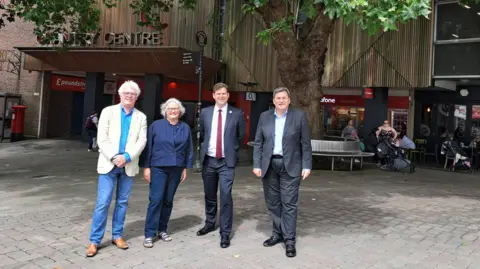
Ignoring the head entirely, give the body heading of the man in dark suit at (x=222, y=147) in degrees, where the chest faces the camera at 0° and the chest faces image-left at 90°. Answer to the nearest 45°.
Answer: approximately 0°

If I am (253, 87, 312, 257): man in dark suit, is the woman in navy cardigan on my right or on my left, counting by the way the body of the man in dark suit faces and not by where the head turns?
on my right

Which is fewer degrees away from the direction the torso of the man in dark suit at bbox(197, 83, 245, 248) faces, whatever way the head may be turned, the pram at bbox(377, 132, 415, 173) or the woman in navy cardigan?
the woman in navy cardigan

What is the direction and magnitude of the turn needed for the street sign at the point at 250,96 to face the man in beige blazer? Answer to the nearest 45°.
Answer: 0° — it already faces them

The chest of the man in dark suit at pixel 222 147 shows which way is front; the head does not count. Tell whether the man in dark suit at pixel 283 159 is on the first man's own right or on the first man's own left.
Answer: on the first man's own left

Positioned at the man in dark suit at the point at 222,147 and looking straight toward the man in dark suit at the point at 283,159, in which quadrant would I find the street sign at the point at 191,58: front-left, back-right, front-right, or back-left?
back-left

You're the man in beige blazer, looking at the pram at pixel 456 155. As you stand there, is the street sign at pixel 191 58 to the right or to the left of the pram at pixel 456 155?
left

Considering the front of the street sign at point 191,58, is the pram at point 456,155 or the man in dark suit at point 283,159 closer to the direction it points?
the man in dark suit
